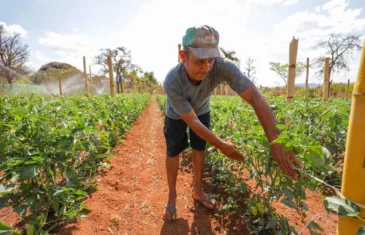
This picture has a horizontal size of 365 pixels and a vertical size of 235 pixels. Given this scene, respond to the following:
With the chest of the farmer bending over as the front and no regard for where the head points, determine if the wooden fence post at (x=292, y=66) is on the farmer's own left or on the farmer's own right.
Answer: on the farmer's own left

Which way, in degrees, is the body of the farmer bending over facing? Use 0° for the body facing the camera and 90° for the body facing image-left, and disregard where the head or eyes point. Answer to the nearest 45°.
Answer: approximately 315°
